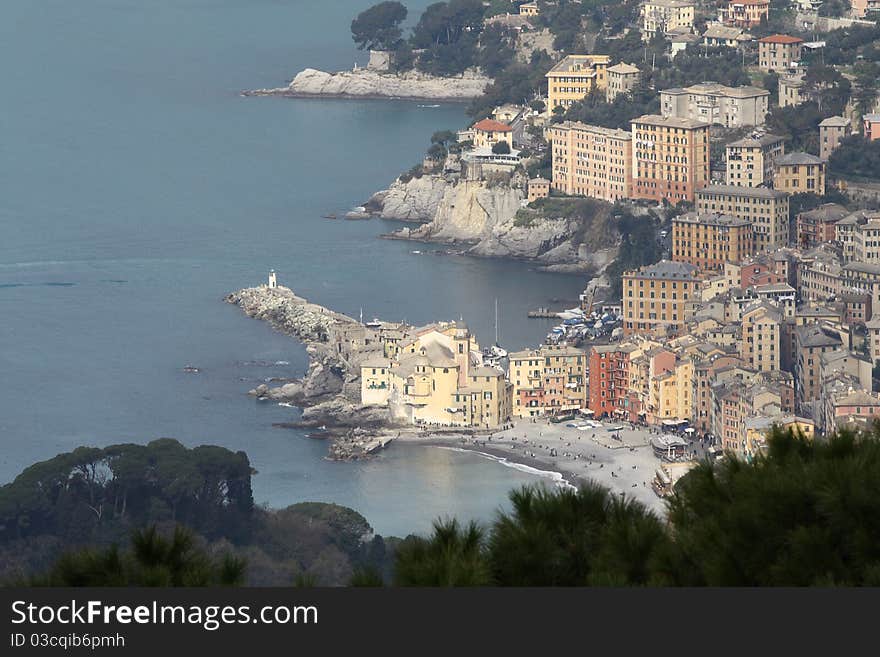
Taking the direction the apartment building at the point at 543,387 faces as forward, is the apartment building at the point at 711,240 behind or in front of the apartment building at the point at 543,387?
behind

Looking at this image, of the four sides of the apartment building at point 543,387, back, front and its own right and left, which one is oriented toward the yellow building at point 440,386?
right

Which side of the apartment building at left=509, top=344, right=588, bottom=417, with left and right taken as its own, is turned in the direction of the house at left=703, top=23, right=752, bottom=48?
back

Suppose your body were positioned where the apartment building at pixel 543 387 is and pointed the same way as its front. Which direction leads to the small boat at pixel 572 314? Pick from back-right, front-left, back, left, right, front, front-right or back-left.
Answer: back

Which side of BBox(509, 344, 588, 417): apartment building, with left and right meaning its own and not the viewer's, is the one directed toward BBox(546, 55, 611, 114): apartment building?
back

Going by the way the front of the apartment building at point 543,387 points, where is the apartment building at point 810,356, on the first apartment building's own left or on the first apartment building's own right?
on the first apartment building's own left

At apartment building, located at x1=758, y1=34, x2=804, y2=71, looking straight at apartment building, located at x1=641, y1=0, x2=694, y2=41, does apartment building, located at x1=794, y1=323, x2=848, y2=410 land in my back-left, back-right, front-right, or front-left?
back-left

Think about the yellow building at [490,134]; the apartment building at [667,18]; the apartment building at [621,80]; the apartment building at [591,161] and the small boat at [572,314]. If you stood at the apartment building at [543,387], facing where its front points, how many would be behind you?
5

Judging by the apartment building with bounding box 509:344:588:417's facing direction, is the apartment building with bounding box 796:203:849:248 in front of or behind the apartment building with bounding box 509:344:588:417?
behind

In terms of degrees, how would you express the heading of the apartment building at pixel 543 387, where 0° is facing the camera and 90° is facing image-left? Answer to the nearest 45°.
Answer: approximately 0°

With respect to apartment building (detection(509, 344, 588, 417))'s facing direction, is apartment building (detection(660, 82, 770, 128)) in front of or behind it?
behind
